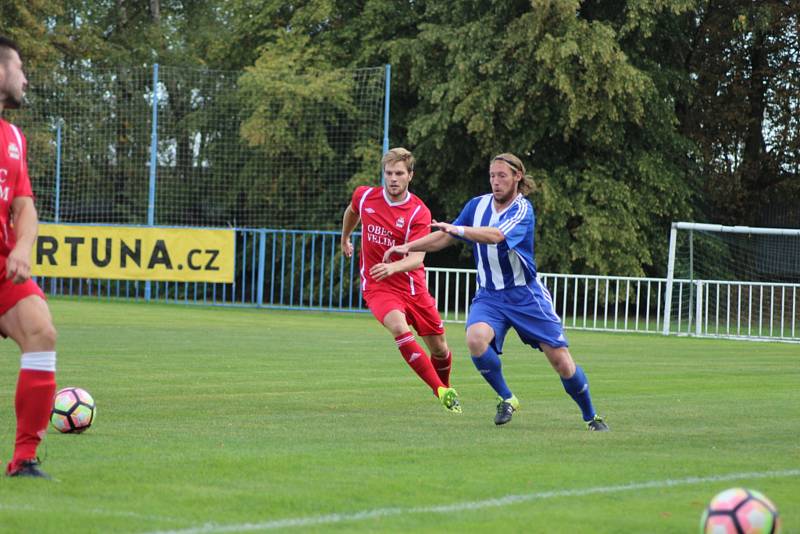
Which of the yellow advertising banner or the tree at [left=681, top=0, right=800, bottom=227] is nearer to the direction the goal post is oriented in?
the yellow advertising banner

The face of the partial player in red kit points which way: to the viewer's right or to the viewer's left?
to the viewer's right

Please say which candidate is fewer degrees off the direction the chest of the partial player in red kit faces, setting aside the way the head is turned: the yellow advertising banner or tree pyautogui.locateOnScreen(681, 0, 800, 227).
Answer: the tree

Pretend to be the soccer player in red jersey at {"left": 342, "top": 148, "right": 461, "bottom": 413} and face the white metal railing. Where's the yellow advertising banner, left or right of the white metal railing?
left

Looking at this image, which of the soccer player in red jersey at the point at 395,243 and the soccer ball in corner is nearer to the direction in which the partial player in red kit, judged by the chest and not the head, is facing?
the soccer ball in corner

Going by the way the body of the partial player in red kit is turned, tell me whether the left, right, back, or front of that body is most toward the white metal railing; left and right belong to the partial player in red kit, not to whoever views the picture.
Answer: left

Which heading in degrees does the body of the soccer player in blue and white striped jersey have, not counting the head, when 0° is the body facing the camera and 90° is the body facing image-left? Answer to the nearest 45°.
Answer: approximately 45°
